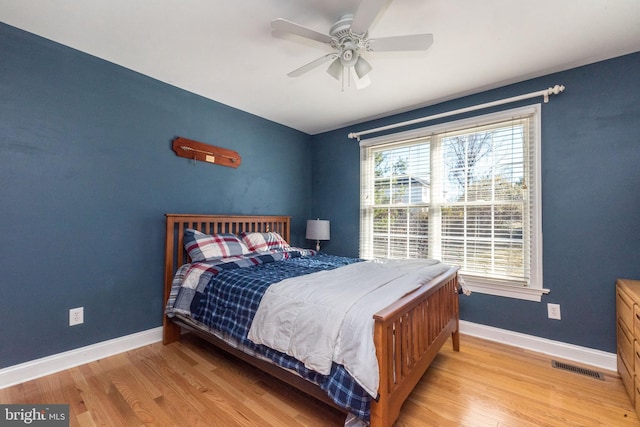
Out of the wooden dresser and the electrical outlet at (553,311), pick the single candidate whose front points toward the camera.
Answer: the electrical outlet

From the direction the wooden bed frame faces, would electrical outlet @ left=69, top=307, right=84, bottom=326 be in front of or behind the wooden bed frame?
behind

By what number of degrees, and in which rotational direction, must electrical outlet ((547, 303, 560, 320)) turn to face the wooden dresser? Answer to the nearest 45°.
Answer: approximately 45° to its left

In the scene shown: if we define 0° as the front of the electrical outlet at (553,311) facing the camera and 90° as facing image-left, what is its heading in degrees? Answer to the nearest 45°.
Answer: approximately 0°

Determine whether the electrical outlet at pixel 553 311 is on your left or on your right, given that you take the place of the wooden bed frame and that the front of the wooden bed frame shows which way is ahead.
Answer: on your left

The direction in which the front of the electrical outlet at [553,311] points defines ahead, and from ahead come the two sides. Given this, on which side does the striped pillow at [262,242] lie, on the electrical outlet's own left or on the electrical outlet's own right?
on the electrical outlet's own right

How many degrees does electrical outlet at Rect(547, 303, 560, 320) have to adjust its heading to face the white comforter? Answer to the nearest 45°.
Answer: approximately 45° to its right

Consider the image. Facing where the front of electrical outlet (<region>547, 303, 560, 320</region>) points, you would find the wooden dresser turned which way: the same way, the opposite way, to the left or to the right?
to the right

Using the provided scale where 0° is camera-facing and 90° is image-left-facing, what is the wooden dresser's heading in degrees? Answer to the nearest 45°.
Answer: approximately 90°

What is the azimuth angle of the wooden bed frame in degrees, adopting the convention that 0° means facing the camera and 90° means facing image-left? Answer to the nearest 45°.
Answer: approximately 315°

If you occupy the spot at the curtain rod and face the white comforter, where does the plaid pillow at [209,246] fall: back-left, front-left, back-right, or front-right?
front-right

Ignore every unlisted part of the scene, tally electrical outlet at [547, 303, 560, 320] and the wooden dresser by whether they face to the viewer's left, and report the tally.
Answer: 1

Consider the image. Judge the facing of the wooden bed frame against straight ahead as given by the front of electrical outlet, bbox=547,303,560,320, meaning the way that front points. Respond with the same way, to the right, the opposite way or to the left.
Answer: to the left

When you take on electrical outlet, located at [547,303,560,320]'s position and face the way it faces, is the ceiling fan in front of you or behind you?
in front

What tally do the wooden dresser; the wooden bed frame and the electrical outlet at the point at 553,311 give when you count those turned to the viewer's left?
1

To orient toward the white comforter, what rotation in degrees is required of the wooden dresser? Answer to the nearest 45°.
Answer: approximately 45° to its left

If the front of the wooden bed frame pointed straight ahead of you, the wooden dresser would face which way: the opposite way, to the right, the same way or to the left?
the opposite way
